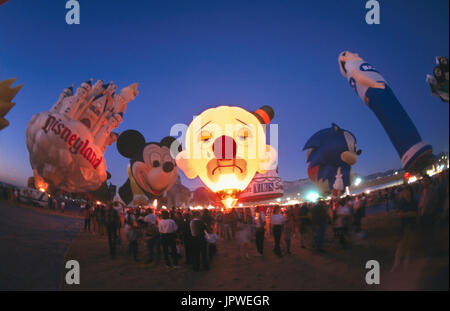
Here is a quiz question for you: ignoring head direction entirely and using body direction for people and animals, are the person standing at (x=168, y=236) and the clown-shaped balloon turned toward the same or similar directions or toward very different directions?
very different directions

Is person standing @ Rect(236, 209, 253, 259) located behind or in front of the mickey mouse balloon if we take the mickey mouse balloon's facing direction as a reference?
in front

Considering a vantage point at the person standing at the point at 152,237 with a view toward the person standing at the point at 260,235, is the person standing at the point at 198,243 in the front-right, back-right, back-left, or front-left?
front-right

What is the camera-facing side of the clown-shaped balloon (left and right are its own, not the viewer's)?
front

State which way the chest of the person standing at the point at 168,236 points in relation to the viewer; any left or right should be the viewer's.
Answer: facing away from the viewer

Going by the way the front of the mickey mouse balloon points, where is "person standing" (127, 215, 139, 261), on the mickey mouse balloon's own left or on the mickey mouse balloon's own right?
on the mickey mouse balloon's own right

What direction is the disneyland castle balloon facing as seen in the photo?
toward the camera

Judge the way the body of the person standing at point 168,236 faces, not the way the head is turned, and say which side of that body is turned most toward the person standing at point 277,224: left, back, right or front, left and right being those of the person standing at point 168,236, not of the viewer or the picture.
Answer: right

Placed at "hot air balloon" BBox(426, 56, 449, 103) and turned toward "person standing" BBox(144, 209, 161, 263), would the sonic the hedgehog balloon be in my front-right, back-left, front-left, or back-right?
front-right
